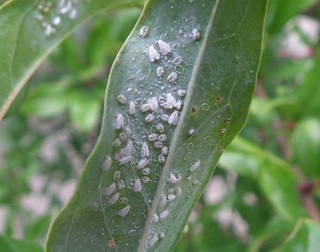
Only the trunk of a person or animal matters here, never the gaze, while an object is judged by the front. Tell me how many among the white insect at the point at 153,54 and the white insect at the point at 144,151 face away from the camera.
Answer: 2

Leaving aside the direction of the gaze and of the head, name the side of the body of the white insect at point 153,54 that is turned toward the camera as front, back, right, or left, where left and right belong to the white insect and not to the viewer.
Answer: back

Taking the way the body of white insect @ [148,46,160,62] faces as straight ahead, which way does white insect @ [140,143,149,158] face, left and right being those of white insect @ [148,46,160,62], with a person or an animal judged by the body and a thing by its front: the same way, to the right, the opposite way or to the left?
the same way
